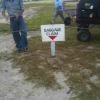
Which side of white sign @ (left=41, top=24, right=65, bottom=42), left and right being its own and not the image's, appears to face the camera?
front

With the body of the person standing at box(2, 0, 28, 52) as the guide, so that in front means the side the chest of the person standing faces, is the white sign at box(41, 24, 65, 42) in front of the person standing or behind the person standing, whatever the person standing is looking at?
in front

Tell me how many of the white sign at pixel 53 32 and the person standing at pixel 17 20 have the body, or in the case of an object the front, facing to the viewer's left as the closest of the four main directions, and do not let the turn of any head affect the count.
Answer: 0

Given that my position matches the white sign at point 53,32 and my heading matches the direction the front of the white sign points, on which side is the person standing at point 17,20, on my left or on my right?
on my right

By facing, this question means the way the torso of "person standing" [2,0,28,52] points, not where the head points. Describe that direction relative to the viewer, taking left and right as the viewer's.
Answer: facing the viewer and to the right of the viewer
